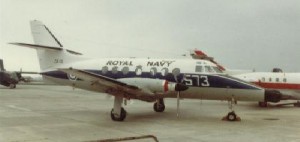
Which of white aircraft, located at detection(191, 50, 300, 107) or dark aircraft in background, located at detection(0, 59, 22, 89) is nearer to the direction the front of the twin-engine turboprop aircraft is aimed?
the white aircraft

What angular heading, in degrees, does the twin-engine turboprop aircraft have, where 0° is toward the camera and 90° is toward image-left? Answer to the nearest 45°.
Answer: approximately 315°

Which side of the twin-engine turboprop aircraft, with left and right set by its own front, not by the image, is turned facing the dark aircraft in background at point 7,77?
back

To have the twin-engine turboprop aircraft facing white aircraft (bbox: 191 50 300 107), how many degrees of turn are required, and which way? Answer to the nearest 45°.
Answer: approximately 90° to its left
